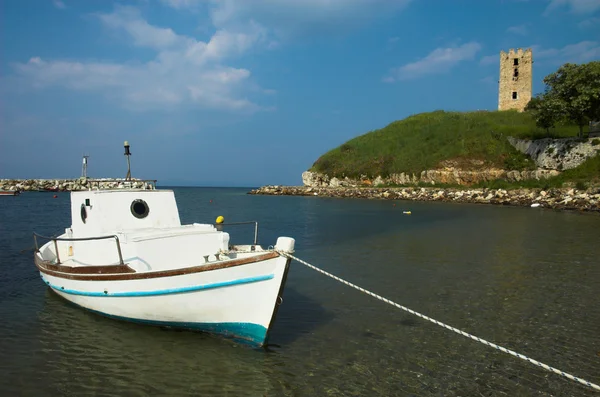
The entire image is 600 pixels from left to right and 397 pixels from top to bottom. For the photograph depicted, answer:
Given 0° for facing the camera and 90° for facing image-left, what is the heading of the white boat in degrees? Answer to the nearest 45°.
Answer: approximately 315°
